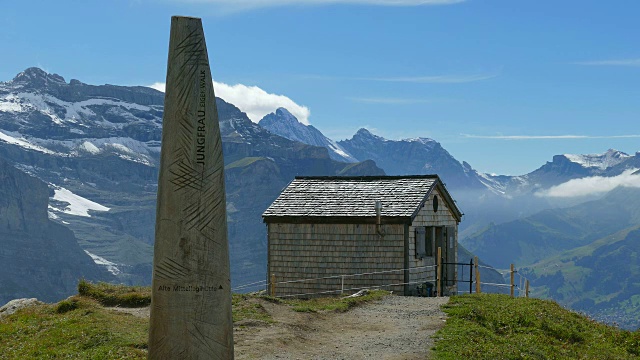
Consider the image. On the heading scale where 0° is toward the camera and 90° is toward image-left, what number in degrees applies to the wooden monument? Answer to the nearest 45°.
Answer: approximately 0°
